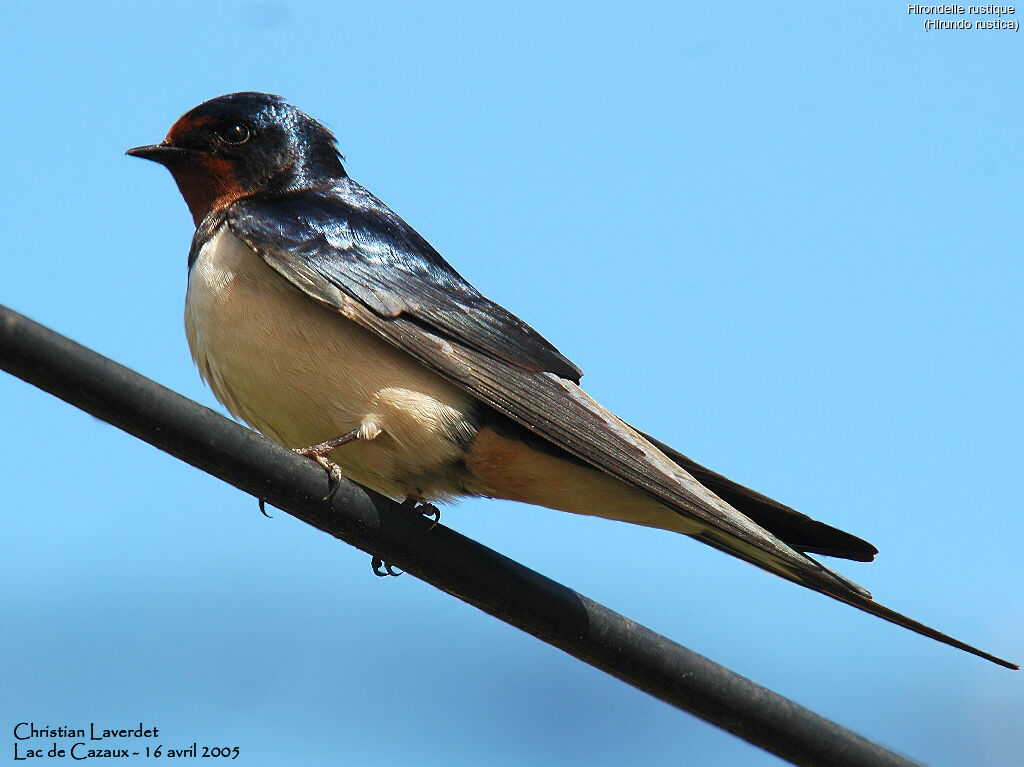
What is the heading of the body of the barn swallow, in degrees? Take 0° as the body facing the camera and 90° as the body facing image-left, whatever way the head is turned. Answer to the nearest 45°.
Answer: approximately 90°
